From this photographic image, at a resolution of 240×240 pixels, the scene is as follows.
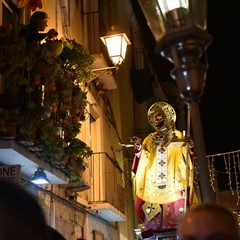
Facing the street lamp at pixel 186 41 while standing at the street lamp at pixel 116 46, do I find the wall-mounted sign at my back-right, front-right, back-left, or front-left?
front-right

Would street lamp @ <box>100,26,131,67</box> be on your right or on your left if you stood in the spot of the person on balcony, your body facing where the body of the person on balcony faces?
on your left

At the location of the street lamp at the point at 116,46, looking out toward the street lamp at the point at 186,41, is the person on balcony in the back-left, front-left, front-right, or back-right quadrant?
front-right
